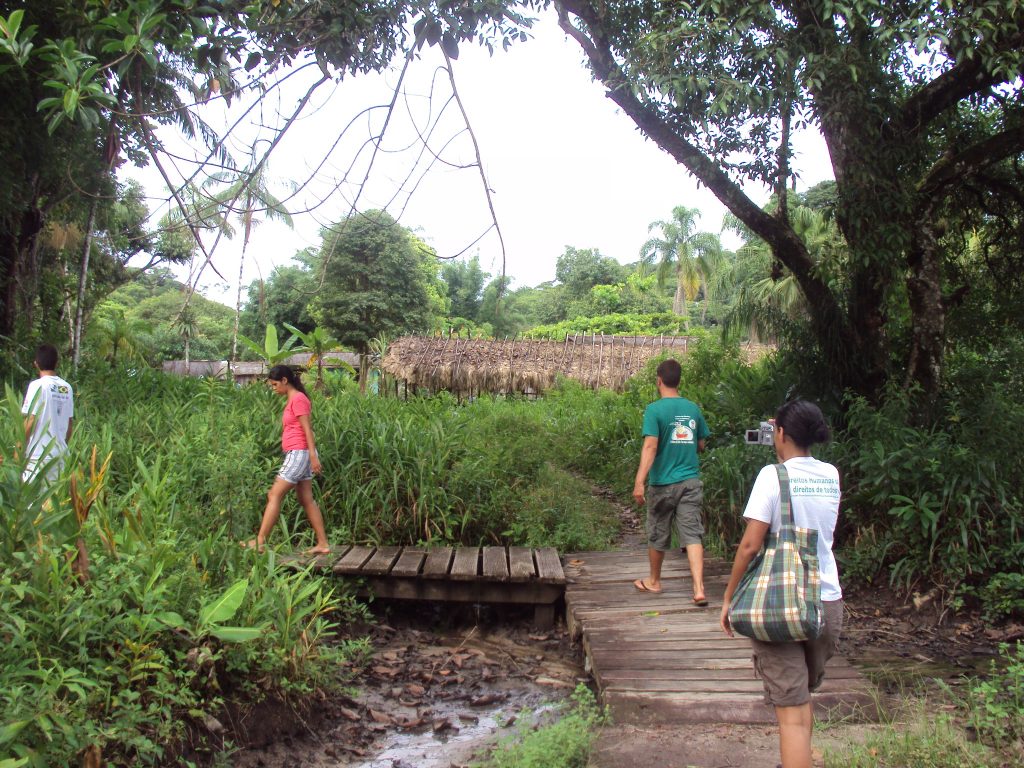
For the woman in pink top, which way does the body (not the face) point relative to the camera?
to the viewer's left

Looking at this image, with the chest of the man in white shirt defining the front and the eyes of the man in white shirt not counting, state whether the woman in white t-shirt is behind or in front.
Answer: behind

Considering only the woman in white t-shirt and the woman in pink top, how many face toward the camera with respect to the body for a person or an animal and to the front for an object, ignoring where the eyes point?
0

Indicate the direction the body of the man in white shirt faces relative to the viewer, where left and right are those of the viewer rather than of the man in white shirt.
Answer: facing away from the viewer and to the left of the viewer

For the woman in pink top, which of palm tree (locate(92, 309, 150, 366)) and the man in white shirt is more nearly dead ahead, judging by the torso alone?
the man in white shirt

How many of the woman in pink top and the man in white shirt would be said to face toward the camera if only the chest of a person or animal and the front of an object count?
0

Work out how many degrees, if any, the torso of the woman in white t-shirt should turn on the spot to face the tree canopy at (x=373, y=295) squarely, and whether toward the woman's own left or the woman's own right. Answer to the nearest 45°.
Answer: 0° — they already face it

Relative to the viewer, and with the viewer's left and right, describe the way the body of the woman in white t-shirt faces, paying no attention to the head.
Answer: facing away from the viewer and to the left of the viewer

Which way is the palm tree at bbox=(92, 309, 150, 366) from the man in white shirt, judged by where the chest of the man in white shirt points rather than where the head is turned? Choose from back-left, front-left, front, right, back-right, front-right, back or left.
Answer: front-right

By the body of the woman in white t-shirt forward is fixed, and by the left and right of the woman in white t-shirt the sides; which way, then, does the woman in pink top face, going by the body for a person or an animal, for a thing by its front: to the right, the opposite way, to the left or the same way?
to the left

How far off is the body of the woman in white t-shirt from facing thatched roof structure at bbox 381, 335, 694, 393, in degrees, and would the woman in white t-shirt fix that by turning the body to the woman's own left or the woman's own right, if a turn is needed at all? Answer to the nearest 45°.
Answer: approximately 45° to the woman's own right

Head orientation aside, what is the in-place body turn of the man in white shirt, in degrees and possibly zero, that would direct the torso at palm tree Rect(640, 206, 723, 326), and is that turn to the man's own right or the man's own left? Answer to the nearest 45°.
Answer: approximately 90° to the man's own right

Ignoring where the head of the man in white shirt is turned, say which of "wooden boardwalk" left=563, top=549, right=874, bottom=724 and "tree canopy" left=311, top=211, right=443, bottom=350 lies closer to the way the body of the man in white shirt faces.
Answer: the tree canopy

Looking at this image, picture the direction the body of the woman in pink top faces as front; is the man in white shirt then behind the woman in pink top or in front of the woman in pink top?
in front

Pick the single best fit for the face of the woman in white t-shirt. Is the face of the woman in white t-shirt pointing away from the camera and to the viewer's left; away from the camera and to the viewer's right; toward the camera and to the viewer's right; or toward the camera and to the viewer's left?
away from the camera and to the viewer's left
